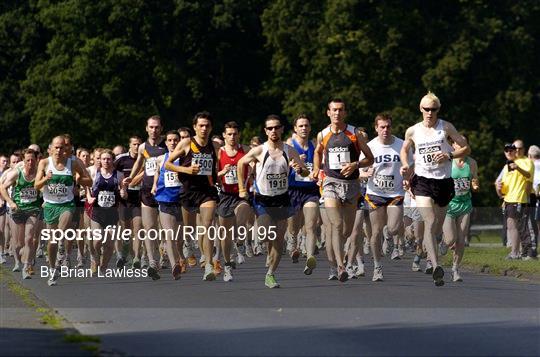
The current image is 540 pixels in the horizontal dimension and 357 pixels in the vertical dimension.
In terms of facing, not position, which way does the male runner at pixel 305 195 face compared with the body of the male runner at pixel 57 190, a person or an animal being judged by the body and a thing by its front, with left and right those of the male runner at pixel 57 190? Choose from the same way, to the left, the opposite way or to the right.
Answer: the same way

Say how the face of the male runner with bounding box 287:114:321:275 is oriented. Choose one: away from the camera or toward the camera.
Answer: toward the camera

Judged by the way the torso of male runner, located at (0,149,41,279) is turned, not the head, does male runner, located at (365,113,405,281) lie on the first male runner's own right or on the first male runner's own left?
on the first male runner's own left

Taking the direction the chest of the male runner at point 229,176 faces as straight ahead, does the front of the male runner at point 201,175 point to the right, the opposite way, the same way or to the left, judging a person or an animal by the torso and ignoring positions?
the same way

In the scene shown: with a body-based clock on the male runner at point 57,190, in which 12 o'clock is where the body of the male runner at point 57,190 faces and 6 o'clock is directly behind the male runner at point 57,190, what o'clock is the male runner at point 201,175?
the male runner at point 201,175 is roughly at 10 o'clock from the male runner at point 57,190.

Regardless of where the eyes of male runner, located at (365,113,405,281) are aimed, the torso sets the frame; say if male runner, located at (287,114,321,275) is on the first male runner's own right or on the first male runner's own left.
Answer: on the first male runner's own right

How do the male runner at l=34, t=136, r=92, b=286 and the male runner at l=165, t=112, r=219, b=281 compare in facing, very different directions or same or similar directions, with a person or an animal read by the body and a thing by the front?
same or similar directions

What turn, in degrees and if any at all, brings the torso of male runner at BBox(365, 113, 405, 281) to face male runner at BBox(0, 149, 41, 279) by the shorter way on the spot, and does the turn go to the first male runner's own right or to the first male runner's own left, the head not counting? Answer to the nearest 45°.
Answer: approximately 90° to the first male runner's own right

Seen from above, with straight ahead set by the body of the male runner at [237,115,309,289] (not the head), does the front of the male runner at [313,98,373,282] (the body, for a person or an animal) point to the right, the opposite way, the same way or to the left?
the same way

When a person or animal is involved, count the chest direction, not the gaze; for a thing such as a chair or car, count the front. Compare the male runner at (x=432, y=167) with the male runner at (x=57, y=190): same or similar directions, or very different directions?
same or similar directions

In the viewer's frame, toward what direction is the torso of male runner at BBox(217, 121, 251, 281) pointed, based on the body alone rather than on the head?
toward the camera

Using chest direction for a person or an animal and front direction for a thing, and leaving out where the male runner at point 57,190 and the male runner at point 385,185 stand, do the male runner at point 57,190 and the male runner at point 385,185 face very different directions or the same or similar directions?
same or similar directions

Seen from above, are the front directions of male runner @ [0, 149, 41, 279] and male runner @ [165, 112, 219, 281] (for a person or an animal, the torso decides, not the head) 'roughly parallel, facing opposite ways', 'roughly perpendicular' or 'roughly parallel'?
roughly parallel

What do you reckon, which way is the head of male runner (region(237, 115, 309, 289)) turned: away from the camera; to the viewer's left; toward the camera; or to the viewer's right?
toward the camera

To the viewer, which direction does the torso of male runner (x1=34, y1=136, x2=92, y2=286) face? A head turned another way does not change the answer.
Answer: toward the camera

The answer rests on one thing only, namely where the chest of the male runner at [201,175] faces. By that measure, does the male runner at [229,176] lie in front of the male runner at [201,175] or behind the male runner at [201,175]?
behind

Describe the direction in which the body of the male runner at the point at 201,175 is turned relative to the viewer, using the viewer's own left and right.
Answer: facing the viewer
